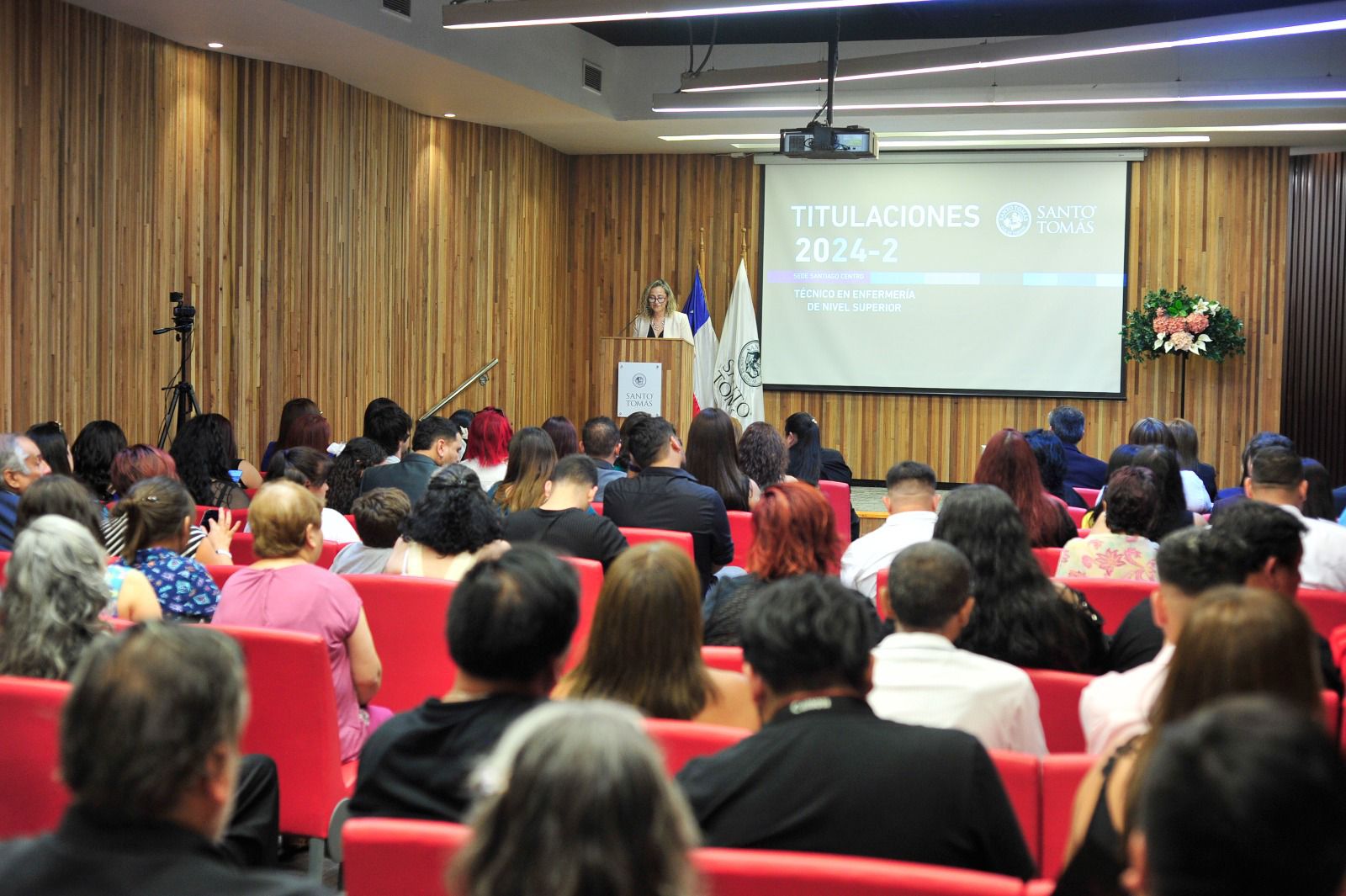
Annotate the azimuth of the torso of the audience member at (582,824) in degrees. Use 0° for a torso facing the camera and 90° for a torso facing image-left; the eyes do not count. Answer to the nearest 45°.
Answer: approximately 180°

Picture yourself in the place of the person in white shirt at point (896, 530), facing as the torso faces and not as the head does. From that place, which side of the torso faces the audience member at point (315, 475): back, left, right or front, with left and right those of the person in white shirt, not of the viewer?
left

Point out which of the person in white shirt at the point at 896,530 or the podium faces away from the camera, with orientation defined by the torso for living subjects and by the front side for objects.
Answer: the person in white shirt

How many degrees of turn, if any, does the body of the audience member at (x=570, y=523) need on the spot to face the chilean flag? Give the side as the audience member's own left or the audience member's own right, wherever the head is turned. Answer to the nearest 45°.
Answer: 0° — they already face it

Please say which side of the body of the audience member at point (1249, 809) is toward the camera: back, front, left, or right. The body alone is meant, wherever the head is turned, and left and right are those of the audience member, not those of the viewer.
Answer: back

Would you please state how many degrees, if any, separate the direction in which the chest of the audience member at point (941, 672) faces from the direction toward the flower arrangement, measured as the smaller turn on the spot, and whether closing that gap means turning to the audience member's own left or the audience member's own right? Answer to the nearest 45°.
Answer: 0° — they already face it

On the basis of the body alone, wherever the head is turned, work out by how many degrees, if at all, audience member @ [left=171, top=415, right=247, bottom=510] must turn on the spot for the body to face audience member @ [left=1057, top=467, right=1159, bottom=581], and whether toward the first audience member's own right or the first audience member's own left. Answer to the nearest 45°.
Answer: approximately 90° to the first audience member's own right

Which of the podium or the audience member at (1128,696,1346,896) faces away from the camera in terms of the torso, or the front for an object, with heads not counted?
the audience member

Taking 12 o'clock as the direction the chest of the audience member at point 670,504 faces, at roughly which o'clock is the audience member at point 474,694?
the audience member at point 474,694 is roughly at 6 o'clock from the audience member at point 670,504.

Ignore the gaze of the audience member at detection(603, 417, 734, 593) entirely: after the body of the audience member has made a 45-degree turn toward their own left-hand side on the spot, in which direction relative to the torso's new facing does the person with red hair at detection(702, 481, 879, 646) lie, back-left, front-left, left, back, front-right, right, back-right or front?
back-left

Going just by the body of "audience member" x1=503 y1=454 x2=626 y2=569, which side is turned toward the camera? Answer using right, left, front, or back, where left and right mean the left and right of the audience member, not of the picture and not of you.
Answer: back

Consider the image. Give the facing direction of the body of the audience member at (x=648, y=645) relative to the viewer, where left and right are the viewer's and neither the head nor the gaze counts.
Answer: facing away from the viewer

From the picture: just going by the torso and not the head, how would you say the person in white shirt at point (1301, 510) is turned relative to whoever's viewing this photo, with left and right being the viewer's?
facing away from the viewer

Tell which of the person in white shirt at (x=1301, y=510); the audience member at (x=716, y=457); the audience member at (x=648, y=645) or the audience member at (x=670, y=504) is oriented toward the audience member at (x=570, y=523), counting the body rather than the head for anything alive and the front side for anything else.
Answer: the audience member at (x=648, y=645)
